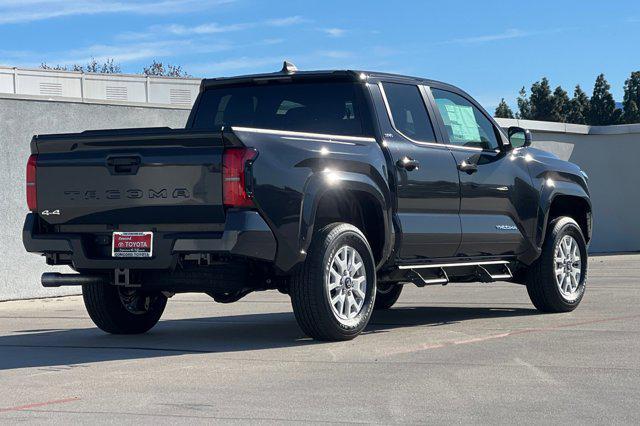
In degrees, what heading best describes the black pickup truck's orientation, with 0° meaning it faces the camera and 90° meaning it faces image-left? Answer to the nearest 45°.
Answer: approximately 225°
